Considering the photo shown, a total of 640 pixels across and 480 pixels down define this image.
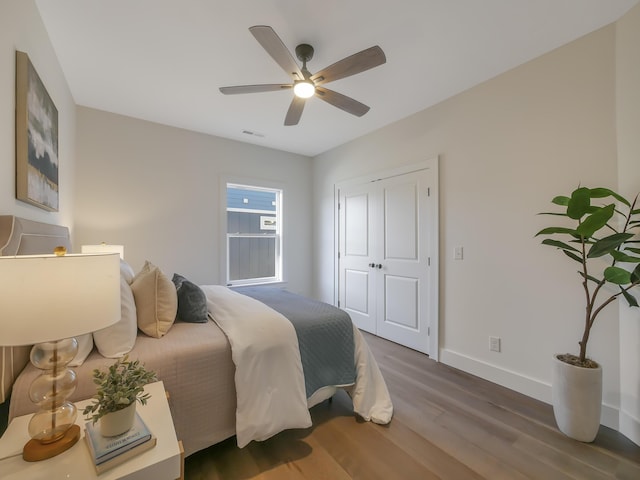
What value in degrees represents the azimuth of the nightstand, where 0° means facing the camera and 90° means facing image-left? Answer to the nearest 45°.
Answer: approximately 270°

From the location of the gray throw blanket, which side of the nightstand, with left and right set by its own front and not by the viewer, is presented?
front

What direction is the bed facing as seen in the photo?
to the viewer's right

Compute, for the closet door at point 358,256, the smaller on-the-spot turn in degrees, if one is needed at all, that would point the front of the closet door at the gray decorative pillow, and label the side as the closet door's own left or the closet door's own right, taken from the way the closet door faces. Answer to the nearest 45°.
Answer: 0° — it already faces it

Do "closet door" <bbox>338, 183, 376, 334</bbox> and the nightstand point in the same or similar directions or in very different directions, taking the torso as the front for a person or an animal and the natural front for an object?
very different directions

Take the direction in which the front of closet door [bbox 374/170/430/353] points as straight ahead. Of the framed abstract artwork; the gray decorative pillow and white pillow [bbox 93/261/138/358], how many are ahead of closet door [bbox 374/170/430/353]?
3

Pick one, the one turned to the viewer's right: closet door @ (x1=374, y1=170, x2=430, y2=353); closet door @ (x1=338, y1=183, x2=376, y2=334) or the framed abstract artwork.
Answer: the framed abstract artwork

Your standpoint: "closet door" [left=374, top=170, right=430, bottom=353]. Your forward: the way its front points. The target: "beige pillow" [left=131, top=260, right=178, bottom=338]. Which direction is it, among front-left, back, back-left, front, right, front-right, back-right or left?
front

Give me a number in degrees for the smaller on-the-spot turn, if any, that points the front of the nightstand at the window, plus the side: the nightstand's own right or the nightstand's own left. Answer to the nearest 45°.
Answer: approximately 45° to the nightstand's own left

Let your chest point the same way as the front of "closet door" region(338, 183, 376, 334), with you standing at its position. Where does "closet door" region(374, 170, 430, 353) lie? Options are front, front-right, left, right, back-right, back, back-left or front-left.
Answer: left

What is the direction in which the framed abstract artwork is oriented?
to the viewer's right

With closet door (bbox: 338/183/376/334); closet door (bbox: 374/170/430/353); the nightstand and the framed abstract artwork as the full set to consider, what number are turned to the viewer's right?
2

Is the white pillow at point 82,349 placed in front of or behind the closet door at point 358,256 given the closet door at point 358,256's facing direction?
in front
